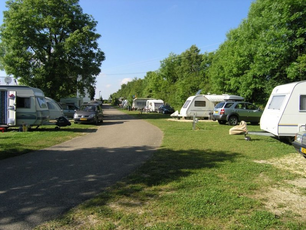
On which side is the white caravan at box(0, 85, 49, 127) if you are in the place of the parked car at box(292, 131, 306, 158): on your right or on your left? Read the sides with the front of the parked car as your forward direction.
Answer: on your right

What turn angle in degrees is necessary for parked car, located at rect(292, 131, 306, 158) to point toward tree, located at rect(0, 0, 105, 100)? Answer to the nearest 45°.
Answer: approximately 90° to its right

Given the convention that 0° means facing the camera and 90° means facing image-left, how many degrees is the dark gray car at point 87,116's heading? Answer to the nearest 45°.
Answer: approximately 45°

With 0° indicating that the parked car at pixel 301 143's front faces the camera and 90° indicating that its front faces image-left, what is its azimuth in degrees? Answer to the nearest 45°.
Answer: approximately 45°

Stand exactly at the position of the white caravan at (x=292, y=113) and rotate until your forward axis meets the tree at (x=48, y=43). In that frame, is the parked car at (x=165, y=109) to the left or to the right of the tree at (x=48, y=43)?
right

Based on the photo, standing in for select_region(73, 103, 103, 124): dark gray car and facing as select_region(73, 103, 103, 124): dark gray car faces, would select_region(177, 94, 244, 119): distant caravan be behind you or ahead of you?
behind
